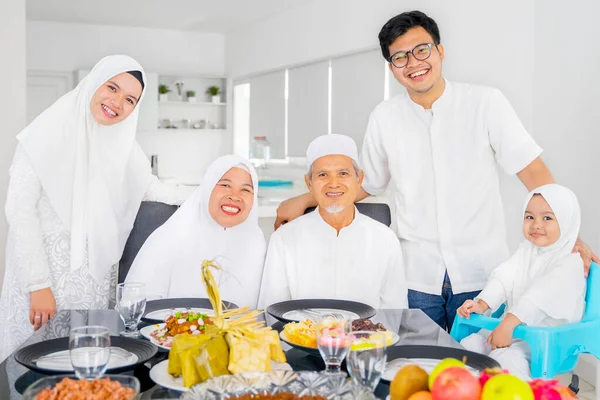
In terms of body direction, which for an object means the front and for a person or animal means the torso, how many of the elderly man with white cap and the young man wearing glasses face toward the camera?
2

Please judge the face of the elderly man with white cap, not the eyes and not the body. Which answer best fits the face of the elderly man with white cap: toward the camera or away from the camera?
toward the camera

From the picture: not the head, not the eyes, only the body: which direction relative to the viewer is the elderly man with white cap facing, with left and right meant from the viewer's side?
facing the viewer

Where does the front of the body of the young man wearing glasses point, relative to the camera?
toward the camera

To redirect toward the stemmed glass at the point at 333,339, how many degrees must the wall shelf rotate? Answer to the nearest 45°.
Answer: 0° — it already faces it

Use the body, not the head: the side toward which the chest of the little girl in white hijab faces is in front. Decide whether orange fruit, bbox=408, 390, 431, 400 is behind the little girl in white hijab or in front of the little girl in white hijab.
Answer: in front

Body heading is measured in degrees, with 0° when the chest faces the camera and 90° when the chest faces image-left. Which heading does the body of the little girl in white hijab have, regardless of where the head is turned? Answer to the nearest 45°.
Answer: approximately 45°

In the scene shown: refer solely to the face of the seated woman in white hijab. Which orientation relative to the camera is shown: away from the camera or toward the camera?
toward the camera

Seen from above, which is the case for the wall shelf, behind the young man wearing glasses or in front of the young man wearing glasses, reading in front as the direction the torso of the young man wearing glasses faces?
behind

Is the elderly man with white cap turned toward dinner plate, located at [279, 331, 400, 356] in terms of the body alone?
yes

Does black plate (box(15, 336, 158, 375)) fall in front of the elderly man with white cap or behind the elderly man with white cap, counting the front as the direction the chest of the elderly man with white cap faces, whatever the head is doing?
in front

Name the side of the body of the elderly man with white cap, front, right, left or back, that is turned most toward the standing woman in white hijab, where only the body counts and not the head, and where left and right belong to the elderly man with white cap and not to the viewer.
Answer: right

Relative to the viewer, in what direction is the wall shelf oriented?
toward the camera

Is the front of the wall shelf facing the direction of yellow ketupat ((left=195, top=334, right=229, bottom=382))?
yes

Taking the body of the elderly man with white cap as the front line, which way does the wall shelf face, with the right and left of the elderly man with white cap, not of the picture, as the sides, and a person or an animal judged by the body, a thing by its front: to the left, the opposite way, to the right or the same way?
the same way

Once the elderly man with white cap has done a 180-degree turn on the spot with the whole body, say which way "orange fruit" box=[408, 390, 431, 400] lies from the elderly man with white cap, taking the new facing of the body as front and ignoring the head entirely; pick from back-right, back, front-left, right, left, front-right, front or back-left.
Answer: back

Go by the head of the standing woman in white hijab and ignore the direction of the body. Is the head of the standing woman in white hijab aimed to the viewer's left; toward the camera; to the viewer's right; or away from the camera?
toward the camera
